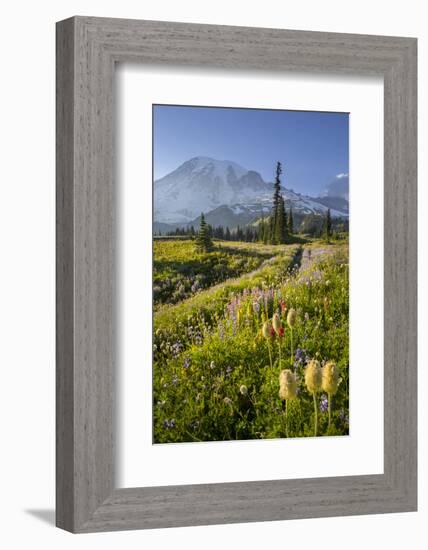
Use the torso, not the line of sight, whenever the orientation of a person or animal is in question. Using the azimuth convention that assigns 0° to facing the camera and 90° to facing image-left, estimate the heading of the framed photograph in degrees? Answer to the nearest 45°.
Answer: approximately 315°
